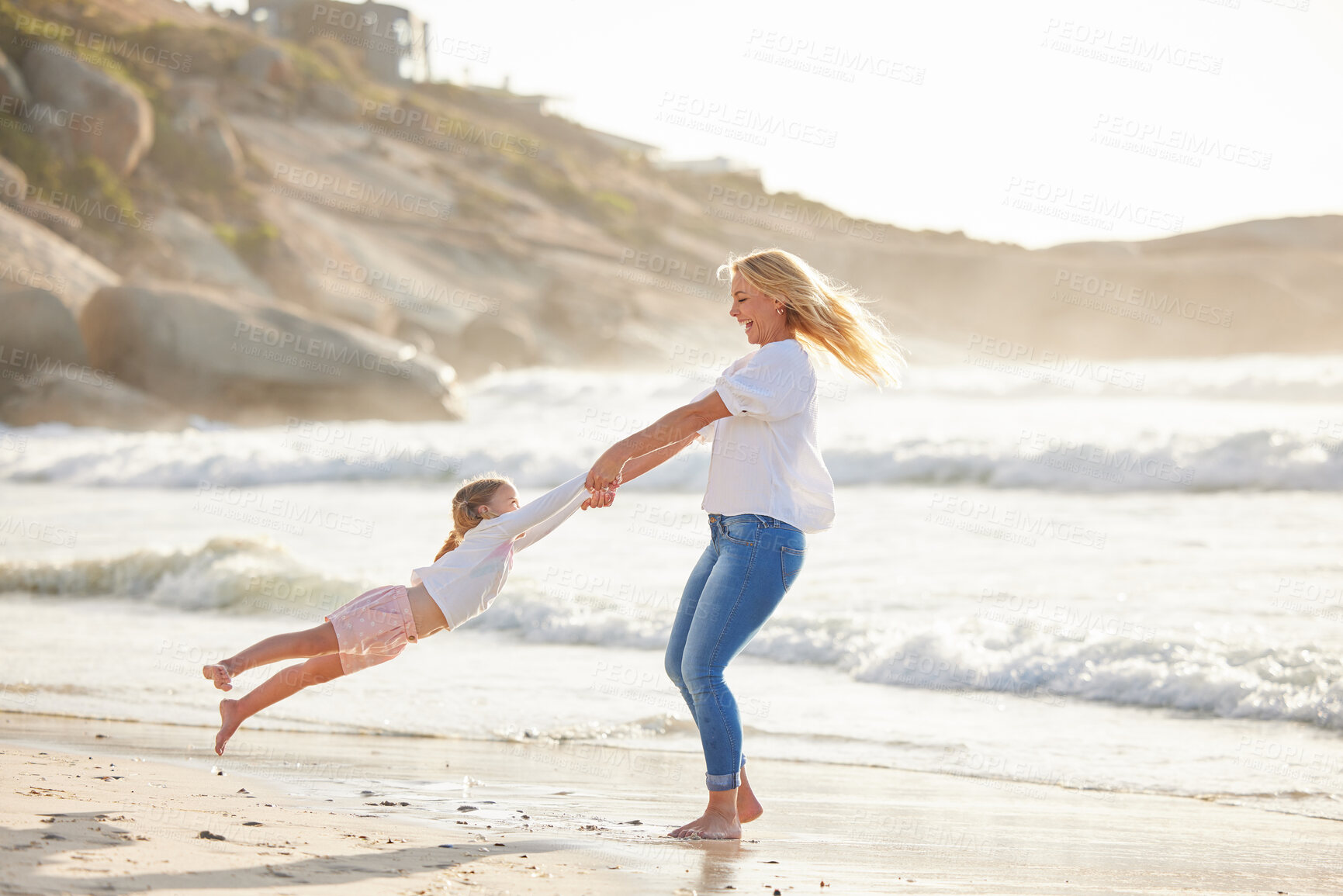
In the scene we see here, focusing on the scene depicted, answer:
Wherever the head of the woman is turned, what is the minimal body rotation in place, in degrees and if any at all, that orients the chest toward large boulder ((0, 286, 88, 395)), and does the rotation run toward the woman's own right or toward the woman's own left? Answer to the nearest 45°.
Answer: approximately 45° to the woman's own right

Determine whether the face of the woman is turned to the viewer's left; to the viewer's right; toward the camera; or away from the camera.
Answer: to the viewer's left

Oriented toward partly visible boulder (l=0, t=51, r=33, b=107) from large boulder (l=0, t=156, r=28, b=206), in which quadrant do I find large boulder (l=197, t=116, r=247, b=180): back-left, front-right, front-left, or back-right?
front-right

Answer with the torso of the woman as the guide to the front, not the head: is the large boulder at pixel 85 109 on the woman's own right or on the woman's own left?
on the woman's own right

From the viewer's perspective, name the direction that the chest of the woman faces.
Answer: to the viewer's left

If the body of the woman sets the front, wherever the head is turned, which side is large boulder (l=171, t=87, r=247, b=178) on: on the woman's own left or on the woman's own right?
on the woman's own right
